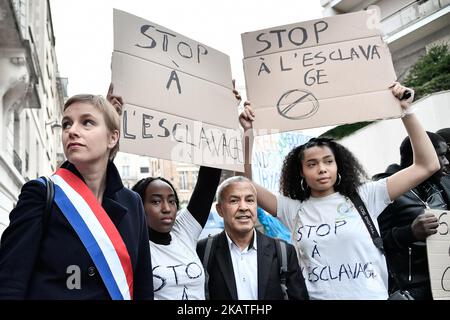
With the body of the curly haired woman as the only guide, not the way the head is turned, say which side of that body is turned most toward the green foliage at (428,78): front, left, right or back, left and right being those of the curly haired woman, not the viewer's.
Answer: back

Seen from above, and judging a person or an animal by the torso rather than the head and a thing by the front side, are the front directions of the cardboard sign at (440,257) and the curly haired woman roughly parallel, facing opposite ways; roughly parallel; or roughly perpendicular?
roughly parallel

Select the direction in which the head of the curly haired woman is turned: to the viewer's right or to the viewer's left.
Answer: to the viewer's left

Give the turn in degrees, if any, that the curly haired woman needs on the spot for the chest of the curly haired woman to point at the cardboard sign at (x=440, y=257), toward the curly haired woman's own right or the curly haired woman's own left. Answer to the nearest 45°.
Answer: approximately 135° to the curly haired woman's own left

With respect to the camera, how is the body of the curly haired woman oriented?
toward the camera

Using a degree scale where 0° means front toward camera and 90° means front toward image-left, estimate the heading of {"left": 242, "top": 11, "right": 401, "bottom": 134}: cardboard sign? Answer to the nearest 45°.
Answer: approximately 0°

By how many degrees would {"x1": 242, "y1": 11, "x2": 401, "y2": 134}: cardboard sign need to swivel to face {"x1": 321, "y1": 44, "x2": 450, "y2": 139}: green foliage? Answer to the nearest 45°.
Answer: approximately 180°

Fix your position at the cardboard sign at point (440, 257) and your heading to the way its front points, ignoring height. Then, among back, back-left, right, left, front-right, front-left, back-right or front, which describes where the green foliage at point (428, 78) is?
back

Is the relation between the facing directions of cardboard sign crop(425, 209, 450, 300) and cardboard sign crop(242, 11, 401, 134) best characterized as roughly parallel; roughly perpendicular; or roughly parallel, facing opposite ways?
roughly parallel
